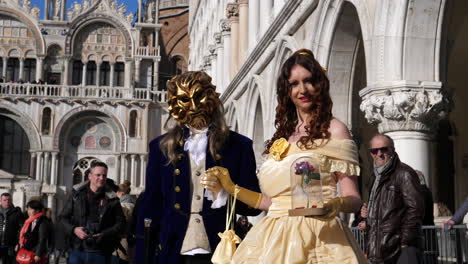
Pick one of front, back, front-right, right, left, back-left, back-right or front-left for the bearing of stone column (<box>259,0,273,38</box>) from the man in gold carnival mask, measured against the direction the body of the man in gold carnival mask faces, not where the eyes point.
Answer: back

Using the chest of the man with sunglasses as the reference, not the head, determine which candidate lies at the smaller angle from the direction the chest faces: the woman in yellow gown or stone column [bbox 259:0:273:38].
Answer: the woman in yellow gown

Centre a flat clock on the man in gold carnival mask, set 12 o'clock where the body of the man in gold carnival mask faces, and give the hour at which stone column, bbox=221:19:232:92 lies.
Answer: The stone column is roughly at 6 o'clock from the man in gold carnival mask.

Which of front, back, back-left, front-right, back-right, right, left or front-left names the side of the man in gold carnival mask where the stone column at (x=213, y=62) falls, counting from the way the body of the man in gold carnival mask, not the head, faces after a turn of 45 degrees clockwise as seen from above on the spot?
back-right

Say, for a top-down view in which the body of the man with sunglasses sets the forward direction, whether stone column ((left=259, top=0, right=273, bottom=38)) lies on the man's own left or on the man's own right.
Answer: on the man's own right

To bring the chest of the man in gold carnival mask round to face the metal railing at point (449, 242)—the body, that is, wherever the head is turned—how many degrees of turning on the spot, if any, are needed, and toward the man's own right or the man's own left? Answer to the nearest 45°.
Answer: approximately 135° to the man's own left

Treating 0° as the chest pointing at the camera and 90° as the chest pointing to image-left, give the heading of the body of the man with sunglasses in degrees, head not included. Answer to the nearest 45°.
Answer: approximately 45°

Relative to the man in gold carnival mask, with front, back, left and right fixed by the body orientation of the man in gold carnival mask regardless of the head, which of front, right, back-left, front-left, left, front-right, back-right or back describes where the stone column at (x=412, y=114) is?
back-left
